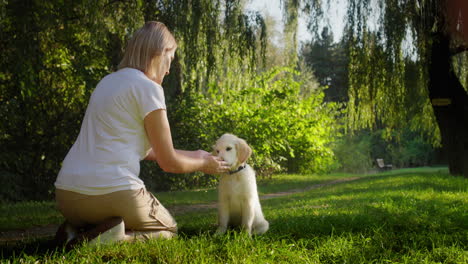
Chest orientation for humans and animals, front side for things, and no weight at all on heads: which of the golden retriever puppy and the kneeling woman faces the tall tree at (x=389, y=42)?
the kneeling woman

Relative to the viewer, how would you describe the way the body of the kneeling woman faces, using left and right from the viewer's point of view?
facing away from the viewer and to the right of the viewer

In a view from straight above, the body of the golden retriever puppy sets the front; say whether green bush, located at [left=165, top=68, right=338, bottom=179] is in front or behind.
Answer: behind

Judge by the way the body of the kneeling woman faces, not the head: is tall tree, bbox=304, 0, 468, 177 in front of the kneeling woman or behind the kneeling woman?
in front

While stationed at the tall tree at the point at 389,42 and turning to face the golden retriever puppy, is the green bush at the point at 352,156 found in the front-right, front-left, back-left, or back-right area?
back-right

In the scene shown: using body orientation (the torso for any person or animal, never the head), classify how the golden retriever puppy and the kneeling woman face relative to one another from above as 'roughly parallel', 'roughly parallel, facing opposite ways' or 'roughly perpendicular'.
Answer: roughly parallel, facing opposite ways

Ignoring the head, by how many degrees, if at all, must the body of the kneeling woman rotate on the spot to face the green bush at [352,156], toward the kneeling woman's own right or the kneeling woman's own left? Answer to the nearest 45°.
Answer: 0° — they already face it

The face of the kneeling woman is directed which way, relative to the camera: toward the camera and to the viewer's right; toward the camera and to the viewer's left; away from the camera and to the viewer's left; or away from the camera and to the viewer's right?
away from the camera and to the viewer's right

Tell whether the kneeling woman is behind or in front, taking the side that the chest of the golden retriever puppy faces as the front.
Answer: in front

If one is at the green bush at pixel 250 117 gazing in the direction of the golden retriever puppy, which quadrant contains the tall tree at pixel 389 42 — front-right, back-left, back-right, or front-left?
front-left

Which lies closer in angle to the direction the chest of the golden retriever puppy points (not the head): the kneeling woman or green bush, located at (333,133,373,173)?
the kneeling woman

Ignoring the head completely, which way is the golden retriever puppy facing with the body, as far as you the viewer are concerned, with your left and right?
facing the viewer and to the left of the viewer
